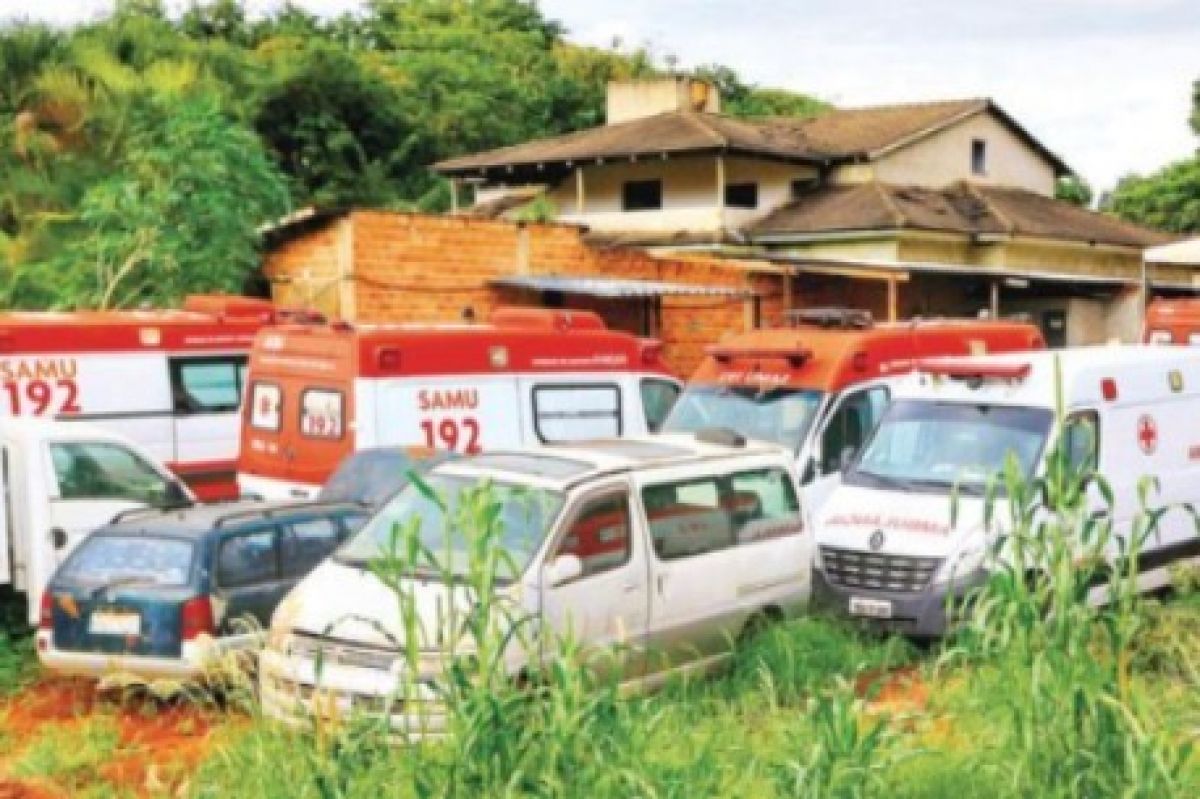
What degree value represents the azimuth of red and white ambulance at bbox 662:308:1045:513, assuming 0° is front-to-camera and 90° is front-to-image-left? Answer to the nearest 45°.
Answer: approximately 45°

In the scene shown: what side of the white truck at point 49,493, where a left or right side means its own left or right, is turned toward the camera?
right

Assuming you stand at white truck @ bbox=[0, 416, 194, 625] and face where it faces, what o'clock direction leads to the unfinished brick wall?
The unfinished brick wall is roughly at 10 o'clock from the white truck.

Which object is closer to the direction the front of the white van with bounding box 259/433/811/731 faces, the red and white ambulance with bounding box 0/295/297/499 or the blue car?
the blue car

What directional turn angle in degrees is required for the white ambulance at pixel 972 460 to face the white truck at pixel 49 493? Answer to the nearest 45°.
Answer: approximately 45° to its right

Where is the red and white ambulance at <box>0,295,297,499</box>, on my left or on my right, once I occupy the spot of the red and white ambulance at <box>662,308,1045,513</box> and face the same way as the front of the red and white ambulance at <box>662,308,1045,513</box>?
on my right

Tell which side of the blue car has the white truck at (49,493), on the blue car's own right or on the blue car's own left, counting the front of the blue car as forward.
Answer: on the blue car's own left

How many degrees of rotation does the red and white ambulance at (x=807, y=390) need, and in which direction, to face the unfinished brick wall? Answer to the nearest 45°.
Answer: approximately 90° to its right

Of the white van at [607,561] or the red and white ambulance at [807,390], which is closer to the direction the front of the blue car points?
the red and white ambulance

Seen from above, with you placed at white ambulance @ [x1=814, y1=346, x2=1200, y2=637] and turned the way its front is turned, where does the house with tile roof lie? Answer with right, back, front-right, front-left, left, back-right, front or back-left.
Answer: back-right

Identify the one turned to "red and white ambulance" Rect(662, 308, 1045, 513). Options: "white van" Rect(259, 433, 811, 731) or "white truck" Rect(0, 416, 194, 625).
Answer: "white truck" Rect(0, 416, 194, 625)

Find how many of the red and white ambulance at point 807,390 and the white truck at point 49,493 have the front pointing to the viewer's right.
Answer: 1

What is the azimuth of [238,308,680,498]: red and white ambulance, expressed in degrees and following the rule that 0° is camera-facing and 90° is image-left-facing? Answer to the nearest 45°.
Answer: approximately 225°

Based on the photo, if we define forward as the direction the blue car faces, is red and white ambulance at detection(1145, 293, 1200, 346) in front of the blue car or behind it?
in front

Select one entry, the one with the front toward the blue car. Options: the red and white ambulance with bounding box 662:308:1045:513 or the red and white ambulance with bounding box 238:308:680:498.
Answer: the red and white ambulance with bounding box 662:308:1045:513

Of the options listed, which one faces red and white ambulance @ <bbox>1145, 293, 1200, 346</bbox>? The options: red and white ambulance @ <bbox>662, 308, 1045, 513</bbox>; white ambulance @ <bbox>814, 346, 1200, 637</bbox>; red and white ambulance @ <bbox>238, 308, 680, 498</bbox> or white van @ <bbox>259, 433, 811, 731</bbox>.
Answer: red and white ambulance @ <bbox>238, 308, 680, 498</bbox>
